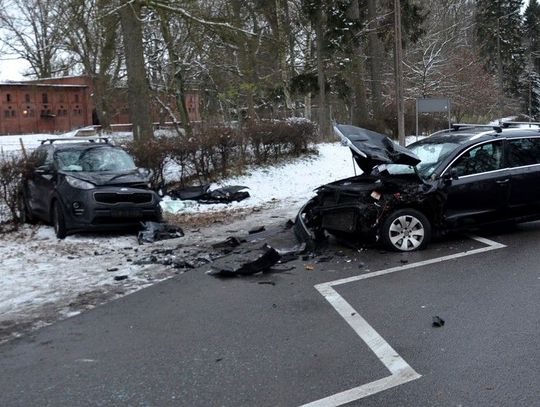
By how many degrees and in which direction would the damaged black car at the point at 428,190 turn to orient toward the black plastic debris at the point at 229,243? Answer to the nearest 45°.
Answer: approximately 45° to its right

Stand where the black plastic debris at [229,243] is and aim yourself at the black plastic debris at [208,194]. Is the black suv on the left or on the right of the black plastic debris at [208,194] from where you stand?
left

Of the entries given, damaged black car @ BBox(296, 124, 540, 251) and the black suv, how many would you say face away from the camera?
0

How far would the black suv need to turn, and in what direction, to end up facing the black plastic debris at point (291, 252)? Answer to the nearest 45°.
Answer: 0° — it already faces it

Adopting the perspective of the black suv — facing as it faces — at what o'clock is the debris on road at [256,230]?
The debris on road is roughly at 11 o'clock from the black suv.

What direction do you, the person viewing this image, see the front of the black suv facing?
facing the viewer and to the right of the viewer

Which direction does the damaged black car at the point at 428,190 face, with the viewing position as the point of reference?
facing the viewer and to the left of the viewer

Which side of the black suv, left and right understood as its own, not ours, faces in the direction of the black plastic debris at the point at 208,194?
left

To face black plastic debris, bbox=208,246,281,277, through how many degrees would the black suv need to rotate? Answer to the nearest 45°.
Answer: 0° — it already faces it

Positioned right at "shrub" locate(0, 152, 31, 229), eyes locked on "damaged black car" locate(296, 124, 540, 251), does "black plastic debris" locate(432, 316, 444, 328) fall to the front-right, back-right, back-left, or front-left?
front-right

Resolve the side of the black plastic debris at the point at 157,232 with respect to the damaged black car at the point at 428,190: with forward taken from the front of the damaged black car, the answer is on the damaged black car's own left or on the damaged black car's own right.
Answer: on the damaged black car's own right
